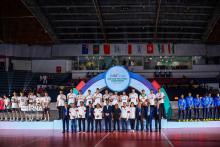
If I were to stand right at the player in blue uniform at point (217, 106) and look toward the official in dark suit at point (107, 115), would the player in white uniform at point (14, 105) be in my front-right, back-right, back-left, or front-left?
front-right

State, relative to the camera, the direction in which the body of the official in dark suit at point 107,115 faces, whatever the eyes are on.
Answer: toward the camera

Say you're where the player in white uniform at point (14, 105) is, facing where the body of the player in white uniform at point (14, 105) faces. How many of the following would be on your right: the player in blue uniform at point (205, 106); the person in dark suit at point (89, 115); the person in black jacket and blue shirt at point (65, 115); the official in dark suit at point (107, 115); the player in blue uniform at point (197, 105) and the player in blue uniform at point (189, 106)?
0

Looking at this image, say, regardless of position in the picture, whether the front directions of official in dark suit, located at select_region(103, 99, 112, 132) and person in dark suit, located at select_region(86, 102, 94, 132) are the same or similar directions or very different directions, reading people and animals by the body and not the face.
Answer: same or similar directions

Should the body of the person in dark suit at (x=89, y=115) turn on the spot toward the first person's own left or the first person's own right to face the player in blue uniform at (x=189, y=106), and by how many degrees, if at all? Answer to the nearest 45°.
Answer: approximately 135° to the first person's own left

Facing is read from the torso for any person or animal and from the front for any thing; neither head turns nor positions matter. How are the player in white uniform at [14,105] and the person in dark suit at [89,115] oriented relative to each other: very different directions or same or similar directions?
same or similar directions

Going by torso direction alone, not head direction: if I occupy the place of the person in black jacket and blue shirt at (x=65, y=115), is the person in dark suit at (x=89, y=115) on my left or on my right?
on my left

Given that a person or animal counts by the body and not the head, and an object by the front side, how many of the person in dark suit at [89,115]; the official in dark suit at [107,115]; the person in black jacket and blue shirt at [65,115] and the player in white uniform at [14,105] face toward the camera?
4

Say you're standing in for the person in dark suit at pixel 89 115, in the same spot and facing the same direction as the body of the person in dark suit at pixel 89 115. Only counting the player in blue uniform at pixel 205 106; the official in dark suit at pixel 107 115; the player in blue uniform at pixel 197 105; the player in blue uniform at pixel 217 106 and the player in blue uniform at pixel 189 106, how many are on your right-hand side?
0

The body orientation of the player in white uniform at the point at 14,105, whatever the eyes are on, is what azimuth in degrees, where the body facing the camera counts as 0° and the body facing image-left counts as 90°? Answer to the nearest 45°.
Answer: approximately 0°

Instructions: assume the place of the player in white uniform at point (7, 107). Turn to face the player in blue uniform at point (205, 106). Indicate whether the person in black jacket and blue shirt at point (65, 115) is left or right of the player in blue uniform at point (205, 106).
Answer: right

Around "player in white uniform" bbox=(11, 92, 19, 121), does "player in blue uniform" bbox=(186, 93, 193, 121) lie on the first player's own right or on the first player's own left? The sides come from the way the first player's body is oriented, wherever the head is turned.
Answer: on the first player's own left

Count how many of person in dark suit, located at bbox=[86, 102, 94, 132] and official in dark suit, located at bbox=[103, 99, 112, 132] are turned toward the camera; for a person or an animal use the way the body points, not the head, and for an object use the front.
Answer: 2

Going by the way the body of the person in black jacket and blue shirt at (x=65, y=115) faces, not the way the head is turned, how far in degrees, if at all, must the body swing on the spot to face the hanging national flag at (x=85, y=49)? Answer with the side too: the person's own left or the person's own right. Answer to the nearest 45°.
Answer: approximately 180°

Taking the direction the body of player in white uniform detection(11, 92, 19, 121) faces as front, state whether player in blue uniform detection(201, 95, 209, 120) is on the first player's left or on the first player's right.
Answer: on the first player's left

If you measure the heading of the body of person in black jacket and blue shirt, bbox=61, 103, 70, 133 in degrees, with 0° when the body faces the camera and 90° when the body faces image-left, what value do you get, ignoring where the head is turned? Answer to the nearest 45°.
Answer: approximately 0°

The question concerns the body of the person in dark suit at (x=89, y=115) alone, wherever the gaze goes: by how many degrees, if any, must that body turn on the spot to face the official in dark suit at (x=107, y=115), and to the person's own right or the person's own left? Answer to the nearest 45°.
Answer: approximately 90° to the person's own left

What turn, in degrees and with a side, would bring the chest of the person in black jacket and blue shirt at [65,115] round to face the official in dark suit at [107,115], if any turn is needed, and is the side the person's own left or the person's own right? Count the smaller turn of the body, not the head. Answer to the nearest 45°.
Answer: approximately 90° to the person's own left
